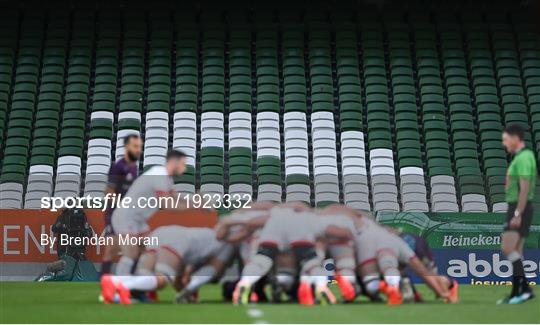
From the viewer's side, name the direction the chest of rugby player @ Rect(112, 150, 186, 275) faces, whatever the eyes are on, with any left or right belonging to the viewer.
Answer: facing to the right of the viewer

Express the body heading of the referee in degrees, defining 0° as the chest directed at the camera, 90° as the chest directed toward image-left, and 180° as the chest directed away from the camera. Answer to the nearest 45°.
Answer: approximately 90°

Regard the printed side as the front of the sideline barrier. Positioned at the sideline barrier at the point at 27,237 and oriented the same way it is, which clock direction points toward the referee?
The referee is roughly at 10 o'clock from the sideline barrier.

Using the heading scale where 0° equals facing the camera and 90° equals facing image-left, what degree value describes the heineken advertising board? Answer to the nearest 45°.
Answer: approximately 0°
